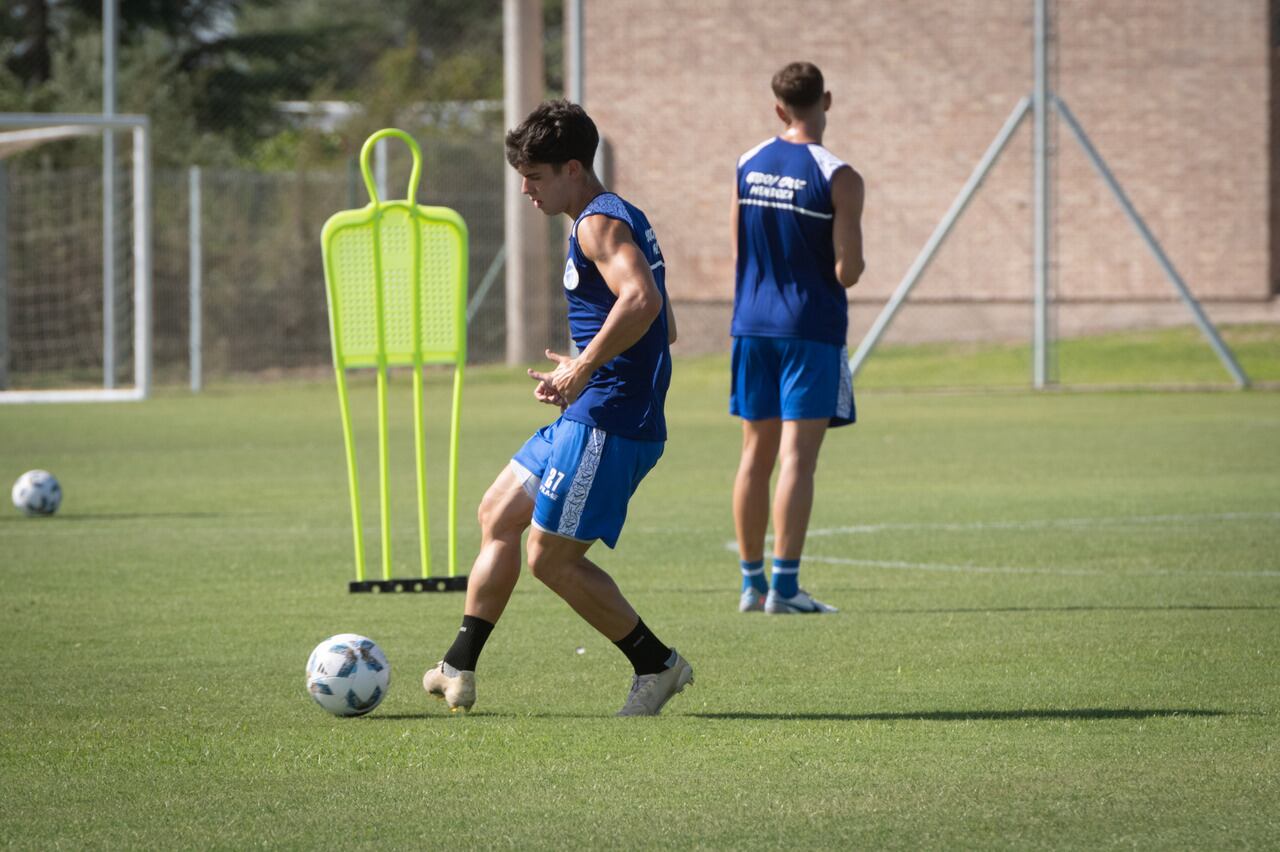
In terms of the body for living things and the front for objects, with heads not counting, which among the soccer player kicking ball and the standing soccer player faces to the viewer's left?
the soccer player kicking ball

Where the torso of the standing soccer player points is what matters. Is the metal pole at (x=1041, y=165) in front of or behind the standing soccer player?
in front

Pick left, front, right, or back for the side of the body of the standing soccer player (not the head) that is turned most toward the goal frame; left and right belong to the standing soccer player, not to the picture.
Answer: left

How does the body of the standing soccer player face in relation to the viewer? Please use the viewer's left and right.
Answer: facing away from the viewer and to the right of the viewer

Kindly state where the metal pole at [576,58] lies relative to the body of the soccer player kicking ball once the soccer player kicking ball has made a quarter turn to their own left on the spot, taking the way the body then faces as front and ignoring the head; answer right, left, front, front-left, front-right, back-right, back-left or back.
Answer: back

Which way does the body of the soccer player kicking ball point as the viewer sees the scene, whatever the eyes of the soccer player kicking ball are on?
to the viewer's left

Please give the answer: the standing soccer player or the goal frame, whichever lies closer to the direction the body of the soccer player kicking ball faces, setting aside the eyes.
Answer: the goal frame

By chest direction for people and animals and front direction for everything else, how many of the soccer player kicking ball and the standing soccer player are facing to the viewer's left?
1

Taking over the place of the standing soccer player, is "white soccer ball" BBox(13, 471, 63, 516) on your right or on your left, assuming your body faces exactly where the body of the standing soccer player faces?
on your left

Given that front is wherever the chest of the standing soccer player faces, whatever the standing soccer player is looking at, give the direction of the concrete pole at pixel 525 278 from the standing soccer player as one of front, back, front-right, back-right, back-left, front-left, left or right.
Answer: front-left

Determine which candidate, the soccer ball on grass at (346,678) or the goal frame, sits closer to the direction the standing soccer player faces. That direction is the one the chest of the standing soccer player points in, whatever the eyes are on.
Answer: the goal frame

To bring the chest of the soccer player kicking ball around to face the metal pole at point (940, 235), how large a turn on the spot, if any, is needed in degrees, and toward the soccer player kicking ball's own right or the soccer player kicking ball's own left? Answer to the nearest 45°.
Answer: approximately 90° to the soccer player kicking ball's own right

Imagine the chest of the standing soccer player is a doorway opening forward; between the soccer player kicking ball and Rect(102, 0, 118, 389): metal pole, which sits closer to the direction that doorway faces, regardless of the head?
the metal pole

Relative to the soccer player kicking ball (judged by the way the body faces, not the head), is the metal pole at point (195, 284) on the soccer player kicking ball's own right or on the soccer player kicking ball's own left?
on the soccer player kicking ball's own right

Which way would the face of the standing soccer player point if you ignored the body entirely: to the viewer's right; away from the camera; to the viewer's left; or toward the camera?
away from the camera

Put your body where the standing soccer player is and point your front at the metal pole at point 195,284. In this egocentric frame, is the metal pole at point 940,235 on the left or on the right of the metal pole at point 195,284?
right

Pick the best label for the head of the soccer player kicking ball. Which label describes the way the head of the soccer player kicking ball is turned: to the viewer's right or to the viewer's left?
to the viewer's left

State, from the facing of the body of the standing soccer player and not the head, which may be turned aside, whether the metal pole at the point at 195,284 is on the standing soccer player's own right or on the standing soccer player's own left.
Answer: on the standing soccer player's own left
